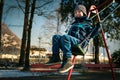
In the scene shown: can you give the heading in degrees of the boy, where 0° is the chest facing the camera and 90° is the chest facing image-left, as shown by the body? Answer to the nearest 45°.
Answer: approximately 45°
